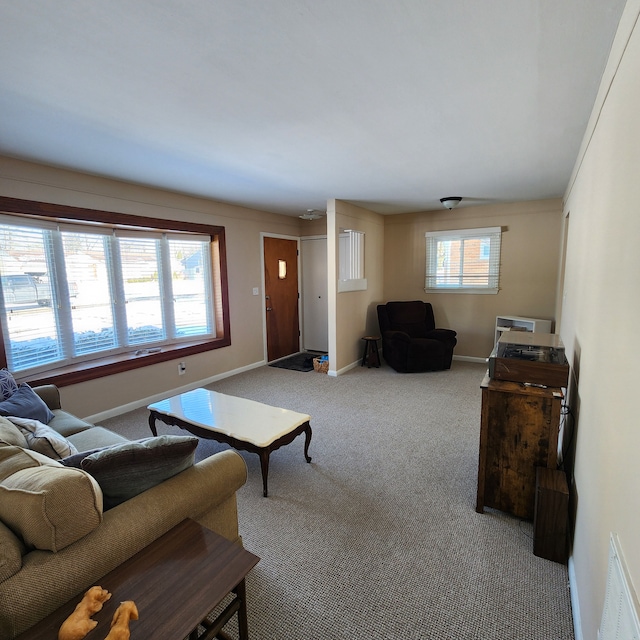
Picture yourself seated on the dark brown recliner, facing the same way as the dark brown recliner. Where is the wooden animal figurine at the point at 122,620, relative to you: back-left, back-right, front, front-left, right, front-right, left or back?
front-right

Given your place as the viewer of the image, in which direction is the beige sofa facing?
facing away from the viewer and to the right of the viewer

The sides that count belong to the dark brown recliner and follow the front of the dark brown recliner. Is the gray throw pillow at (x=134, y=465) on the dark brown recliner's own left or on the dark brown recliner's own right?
on the dark brown recliner's own right

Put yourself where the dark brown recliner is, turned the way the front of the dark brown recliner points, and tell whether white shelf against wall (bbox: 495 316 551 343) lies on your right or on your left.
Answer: on your left

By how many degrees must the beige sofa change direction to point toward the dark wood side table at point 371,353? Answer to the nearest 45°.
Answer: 0° — it already faces it

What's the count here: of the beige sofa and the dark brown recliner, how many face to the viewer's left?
0

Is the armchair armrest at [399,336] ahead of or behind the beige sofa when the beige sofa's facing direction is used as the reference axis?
ahead

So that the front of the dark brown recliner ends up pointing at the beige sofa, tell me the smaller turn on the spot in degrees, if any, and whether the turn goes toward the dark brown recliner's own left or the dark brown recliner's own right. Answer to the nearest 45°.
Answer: approximately 45° to the dark brown recliner's own right

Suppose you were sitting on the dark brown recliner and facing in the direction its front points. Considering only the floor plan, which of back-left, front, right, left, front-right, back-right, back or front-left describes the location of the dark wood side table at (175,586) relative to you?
front-right

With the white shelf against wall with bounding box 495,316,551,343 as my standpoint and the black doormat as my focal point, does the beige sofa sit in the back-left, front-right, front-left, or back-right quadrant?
front-left

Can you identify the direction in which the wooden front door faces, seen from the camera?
facing the viewer and to the right of the viewer

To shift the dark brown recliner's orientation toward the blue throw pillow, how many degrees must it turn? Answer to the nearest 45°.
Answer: approximately 90° to its right

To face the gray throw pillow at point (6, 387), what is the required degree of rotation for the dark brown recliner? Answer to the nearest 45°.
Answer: approximately 90° to its right

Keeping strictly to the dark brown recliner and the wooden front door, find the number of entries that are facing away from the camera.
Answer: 0
